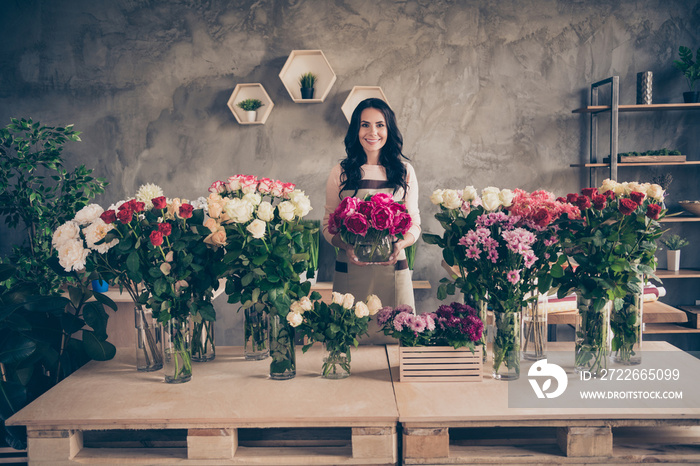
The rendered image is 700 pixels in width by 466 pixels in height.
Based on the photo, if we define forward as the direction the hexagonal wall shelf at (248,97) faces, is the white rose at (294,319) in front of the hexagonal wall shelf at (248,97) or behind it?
in front

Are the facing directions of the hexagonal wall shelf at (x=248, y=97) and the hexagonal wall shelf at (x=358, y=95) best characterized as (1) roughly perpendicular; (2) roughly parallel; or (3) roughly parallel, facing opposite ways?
roughly parallel

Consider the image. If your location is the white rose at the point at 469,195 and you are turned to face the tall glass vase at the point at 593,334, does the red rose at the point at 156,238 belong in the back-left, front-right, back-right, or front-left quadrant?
back-right

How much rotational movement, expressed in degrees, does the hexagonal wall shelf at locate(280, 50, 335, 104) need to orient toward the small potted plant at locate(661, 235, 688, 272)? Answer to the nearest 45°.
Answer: approximately 90° to its left

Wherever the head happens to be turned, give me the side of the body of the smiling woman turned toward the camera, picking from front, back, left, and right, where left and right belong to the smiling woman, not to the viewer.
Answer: front

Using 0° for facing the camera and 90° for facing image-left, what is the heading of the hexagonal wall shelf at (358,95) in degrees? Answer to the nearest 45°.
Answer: approximately 0°

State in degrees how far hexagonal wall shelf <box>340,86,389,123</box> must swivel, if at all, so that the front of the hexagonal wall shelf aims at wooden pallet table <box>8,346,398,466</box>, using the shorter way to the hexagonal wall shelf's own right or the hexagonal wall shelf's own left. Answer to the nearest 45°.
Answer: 0° — it already faces it

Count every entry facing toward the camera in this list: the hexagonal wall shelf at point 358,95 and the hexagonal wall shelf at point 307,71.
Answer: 2

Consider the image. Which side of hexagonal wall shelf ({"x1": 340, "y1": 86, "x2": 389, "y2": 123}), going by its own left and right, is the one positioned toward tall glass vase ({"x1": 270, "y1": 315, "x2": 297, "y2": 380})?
front

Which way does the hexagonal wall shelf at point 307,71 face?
toward the camera

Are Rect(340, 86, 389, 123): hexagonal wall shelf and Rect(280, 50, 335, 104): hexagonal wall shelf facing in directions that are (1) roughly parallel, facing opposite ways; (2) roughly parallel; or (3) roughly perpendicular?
roughly parallel

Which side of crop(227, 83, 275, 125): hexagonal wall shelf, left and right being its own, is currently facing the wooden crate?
front

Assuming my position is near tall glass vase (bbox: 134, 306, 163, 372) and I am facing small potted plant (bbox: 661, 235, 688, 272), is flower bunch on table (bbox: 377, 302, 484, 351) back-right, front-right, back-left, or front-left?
front-right

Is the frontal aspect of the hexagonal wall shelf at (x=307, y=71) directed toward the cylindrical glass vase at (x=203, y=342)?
yes

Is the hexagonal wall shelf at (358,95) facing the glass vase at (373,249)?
yes

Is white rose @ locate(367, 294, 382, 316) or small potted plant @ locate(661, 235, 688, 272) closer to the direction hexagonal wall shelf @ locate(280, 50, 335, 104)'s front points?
the white rose
